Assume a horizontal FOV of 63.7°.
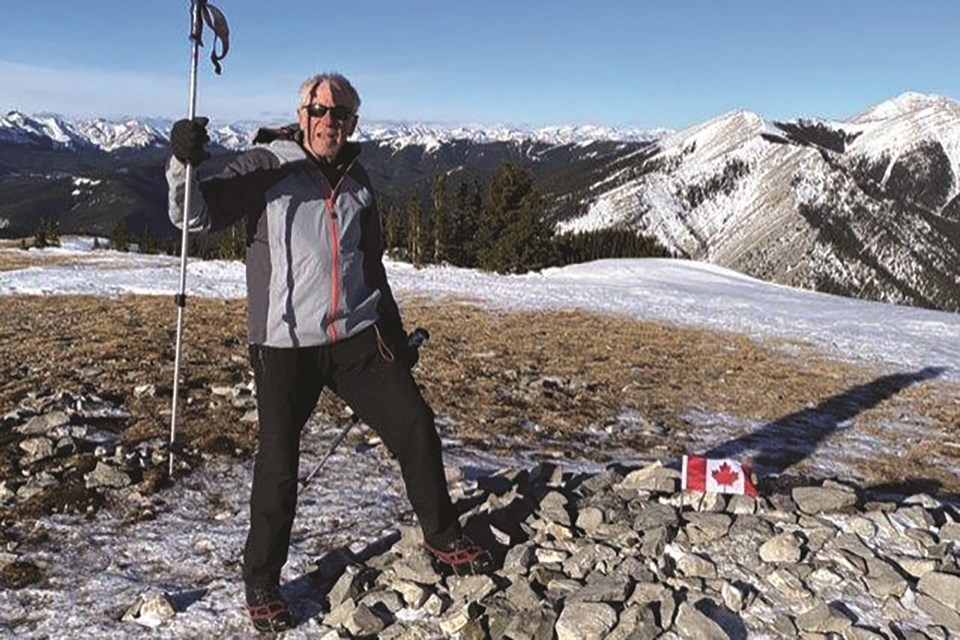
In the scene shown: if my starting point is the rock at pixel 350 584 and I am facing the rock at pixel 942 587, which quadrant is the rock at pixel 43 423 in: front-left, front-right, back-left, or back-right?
back-left

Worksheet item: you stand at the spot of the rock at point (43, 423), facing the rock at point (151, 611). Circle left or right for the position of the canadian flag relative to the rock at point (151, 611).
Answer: left

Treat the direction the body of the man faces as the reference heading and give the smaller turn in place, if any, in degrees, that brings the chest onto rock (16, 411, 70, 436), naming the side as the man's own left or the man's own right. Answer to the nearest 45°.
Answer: approximately 180°

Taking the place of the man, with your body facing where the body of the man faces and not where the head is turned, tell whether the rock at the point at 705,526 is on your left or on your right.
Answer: on your left

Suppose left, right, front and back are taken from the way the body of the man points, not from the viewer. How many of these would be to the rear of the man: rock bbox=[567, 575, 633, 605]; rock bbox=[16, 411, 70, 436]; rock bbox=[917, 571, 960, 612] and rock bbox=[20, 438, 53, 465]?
2

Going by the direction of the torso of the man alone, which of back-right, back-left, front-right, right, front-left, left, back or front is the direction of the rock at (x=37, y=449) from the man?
back

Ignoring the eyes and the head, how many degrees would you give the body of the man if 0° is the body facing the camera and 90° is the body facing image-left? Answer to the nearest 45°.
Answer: approximately 315°

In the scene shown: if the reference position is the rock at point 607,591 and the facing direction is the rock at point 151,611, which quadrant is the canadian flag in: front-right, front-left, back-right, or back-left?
back-right

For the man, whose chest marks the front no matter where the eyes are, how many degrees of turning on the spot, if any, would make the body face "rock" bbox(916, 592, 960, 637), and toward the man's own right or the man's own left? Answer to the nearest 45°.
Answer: approximately 45° to the man's own left

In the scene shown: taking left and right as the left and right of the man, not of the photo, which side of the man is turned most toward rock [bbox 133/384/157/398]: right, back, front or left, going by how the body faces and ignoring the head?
back
